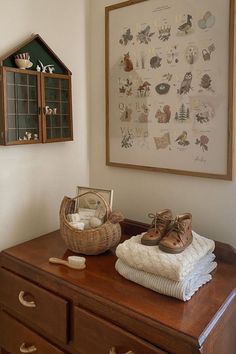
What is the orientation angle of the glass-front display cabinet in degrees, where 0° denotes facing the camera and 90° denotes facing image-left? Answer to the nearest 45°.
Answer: approximately 315°

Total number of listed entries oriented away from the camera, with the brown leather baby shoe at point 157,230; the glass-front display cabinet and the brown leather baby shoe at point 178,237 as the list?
0

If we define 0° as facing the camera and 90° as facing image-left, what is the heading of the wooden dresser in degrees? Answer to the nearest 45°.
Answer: approximately 45°

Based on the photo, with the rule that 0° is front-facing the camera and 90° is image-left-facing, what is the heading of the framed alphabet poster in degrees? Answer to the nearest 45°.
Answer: approximately 45°

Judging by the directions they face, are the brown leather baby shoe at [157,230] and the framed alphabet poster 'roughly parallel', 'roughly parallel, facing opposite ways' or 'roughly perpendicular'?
roughly parallel

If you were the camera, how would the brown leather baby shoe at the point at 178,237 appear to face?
facing the viewer and to the left of the viewer

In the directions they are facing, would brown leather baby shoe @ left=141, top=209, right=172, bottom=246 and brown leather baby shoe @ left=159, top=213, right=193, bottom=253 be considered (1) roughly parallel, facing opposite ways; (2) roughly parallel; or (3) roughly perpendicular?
roughly parallel
